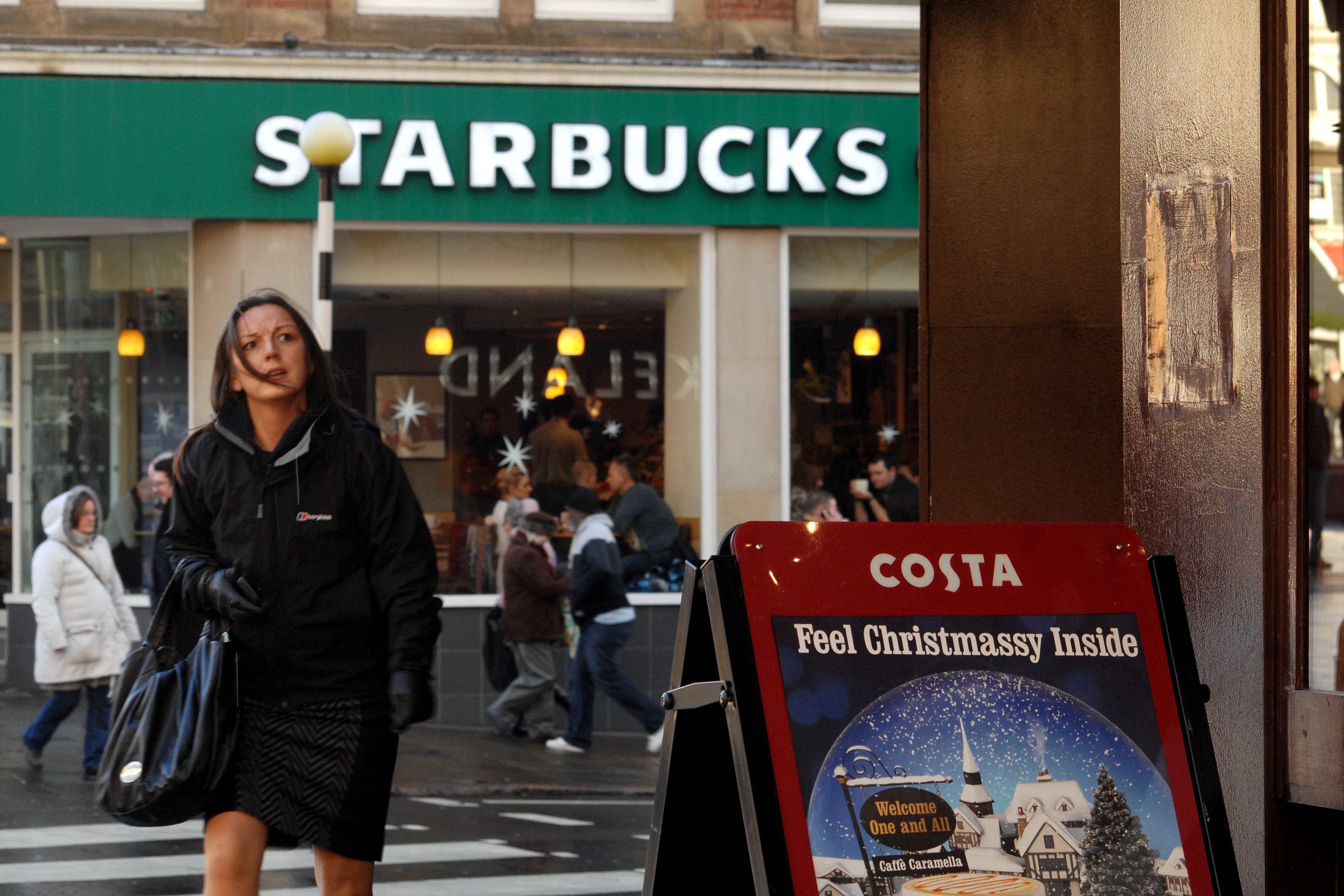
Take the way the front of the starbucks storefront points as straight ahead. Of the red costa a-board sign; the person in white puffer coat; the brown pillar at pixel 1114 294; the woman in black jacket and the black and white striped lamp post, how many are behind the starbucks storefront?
0

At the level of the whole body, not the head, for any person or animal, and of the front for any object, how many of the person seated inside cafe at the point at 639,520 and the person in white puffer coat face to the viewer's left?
1

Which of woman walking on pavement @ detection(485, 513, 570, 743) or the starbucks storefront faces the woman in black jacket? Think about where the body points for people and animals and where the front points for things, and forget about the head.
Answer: the starbucks storefront

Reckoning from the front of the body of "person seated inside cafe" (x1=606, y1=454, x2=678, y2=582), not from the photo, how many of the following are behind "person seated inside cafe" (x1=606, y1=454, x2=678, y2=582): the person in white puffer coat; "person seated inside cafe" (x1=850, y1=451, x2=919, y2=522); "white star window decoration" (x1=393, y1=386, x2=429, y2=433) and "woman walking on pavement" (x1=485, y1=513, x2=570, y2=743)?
1

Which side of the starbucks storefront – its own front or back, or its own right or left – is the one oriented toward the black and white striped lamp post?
front

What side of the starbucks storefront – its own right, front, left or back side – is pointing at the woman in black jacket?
front

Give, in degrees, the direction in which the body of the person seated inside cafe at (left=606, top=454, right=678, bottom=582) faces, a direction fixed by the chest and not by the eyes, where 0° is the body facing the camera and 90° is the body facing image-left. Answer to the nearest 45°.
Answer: approximately 90°

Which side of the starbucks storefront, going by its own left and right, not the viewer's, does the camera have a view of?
front

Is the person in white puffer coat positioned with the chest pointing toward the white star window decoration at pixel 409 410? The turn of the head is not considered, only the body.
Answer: no
